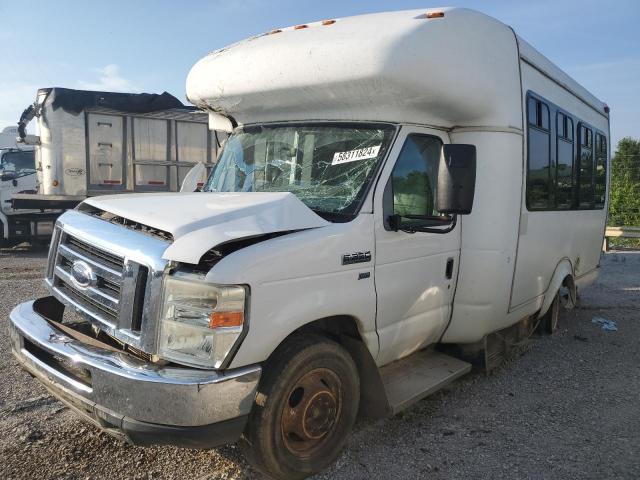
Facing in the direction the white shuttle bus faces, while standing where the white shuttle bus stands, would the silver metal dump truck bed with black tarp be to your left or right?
on your right

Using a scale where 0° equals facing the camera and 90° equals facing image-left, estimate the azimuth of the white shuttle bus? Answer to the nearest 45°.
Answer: approximately 45°
